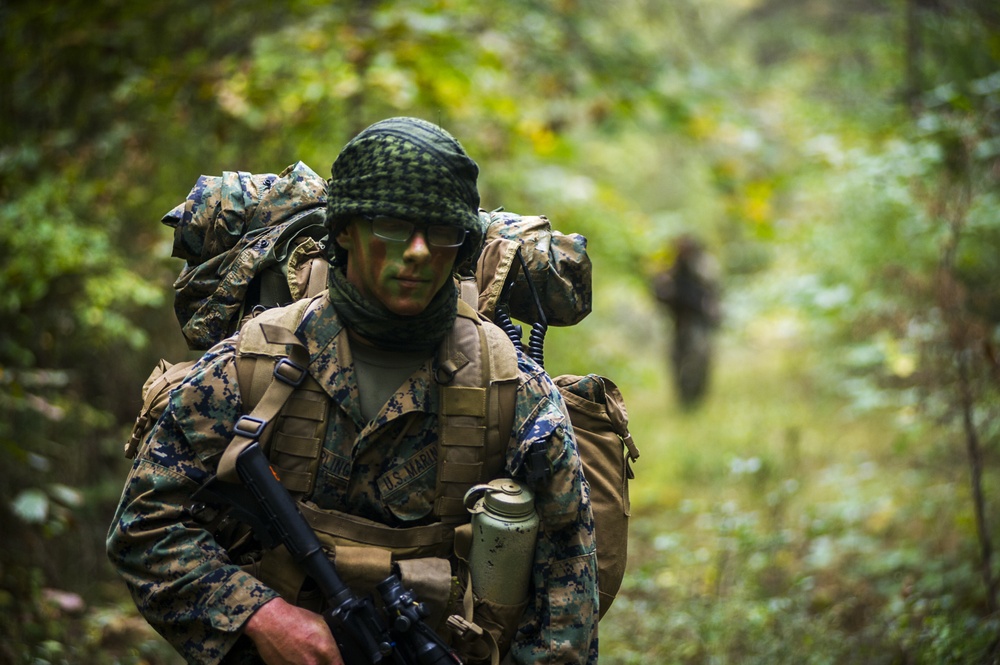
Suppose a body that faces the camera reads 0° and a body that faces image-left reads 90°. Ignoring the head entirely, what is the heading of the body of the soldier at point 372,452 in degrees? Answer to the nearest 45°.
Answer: approximately 0°

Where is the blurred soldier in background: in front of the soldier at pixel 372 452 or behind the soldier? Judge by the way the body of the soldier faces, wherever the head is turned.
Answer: behind
